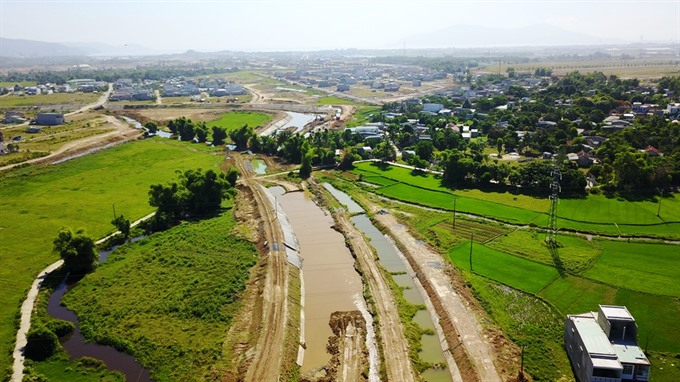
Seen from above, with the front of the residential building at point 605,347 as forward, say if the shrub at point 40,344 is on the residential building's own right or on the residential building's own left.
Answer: on the residential building's own right

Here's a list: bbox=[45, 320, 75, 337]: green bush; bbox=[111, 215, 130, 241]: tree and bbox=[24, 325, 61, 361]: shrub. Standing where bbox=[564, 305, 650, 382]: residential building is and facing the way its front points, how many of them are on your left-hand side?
0

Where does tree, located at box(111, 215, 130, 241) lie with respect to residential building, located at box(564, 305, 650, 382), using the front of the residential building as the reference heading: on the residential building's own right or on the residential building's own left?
on the residential building's own right

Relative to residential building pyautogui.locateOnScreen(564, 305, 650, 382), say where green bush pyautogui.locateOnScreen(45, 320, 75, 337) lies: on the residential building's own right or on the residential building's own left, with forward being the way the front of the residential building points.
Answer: on the residential building's own right

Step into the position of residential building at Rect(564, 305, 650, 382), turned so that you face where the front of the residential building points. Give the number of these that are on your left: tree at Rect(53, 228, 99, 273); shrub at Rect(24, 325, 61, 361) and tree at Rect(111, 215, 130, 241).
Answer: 0

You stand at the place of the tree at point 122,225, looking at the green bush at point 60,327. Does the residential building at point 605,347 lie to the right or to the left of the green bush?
left

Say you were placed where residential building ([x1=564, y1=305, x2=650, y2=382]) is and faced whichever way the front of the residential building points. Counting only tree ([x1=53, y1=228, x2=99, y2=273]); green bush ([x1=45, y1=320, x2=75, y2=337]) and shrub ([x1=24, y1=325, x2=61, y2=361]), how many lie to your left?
0

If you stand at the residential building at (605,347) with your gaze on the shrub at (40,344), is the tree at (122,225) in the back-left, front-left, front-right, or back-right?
front-right

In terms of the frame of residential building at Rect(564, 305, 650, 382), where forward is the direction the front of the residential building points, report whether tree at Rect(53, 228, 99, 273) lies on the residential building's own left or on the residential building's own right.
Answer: on the residential building's own right
